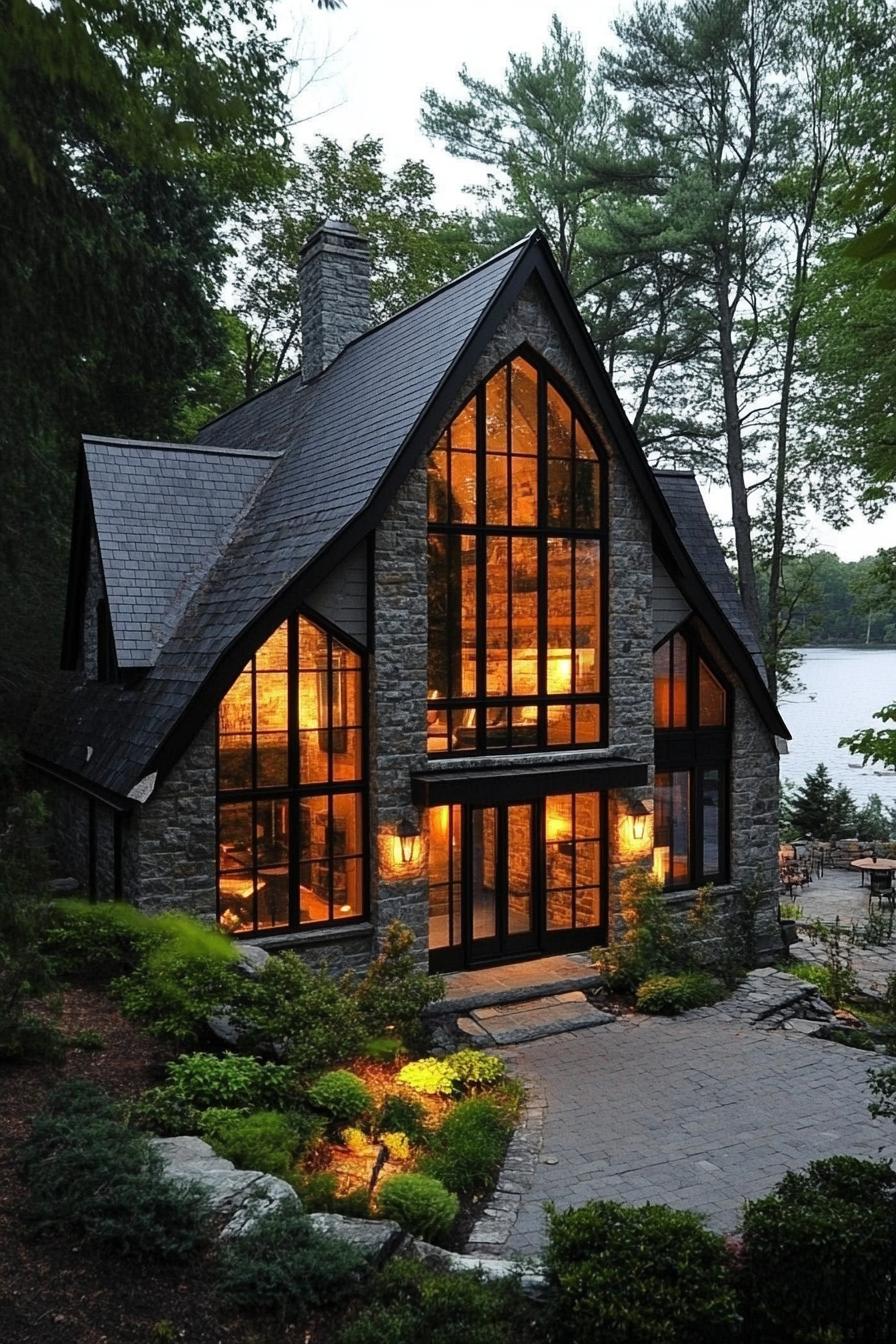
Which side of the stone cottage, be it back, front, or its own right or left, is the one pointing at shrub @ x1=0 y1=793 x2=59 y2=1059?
right

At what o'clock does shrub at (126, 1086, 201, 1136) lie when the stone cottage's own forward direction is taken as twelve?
The shrub is roughly at 2 o'clock from the stone cottage.

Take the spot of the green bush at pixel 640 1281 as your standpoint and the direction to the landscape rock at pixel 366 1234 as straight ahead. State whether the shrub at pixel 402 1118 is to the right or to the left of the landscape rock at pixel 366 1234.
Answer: right

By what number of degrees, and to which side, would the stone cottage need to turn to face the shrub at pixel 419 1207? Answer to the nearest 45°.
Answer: approximately 45° to its right

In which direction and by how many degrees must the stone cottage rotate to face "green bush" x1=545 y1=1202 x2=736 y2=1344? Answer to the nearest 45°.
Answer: approximately 45° to its right

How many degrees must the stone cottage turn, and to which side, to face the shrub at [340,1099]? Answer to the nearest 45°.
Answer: approximately 45° to its right

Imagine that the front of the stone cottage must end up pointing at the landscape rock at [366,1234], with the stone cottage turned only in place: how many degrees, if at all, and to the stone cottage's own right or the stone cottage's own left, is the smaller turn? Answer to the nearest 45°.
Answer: approximately 45° to the stone cottage's own right

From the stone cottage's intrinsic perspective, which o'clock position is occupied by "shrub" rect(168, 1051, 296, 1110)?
The shrub is roughly at 2 o'clock from the stone cottage.

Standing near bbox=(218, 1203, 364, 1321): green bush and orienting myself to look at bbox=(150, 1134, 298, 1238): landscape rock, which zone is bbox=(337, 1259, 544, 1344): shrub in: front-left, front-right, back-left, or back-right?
back-right

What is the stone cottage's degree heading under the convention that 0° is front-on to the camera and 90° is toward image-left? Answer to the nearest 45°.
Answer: approximately 315°
